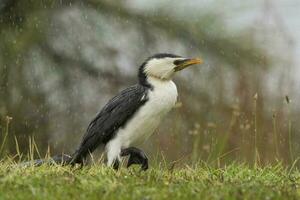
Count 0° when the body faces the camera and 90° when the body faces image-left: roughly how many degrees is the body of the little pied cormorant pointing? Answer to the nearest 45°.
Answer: approximately 270°
